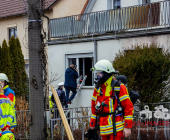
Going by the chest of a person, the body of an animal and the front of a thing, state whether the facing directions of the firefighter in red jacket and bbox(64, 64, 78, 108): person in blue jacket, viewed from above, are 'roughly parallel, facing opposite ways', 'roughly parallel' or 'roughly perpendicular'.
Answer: roughly parallel, facing opposite ways

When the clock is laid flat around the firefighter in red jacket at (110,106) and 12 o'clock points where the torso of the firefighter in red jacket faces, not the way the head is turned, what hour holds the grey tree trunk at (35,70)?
The grey tree trunk is roughly at 3 o'clock from the firefighter in red jacket.

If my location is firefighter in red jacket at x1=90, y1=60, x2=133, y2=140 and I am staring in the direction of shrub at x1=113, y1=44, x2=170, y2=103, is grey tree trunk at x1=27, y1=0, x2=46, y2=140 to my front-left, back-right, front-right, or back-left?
front-left

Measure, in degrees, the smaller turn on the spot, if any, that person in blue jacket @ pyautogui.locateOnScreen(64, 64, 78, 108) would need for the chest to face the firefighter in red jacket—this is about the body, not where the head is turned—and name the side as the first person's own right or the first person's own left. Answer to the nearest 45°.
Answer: approximately 135° to the first person's own right

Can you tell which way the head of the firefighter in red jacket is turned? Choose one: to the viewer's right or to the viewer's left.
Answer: to the viewer's left

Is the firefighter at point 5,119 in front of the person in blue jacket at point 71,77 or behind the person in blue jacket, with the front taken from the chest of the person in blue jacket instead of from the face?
behind
